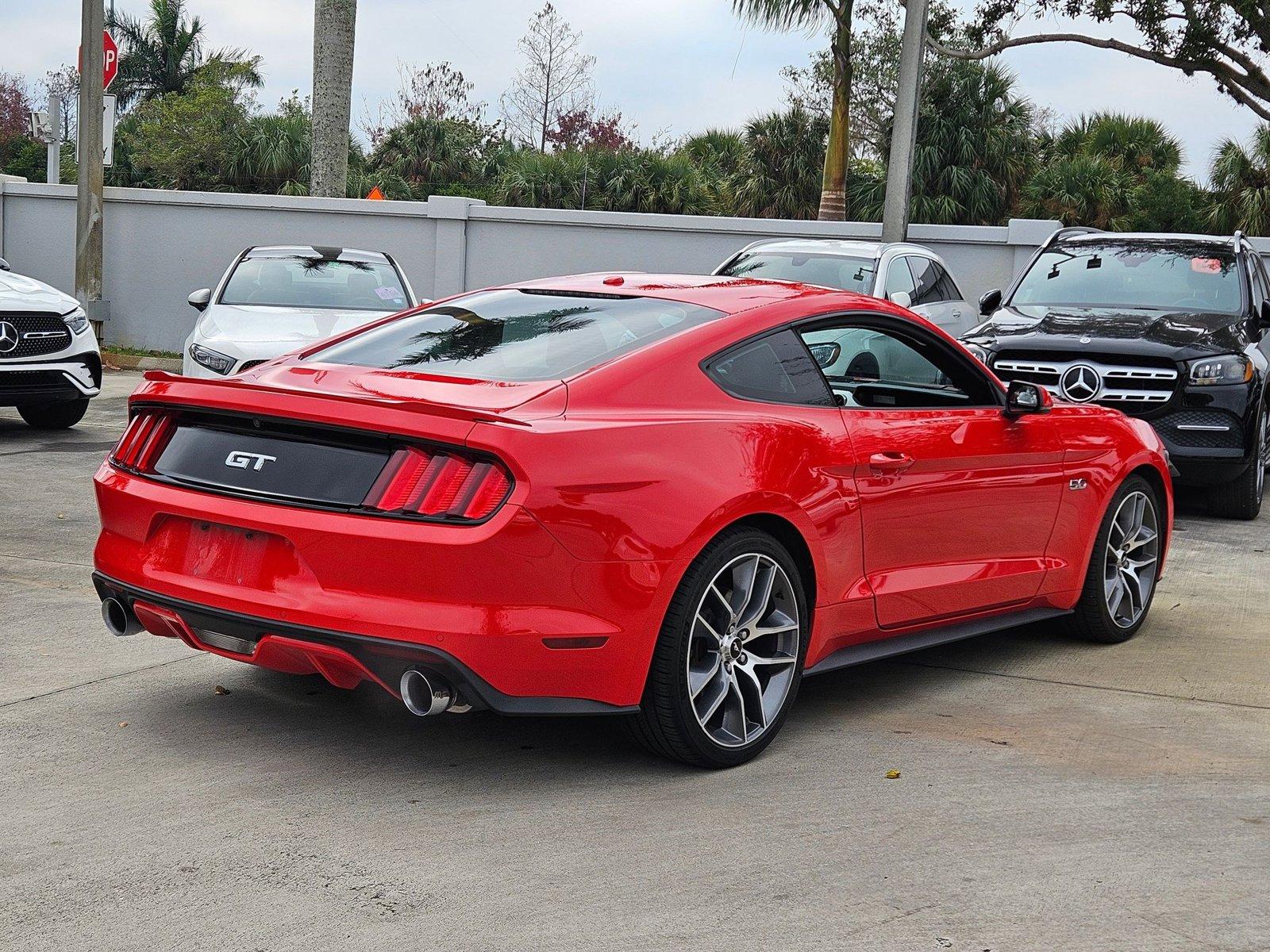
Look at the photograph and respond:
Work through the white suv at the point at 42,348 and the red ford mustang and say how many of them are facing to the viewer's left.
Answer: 0

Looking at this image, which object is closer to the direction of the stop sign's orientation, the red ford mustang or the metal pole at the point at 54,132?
the red ford mustang

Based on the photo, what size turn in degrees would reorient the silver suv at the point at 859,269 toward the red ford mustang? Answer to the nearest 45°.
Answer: approximately 45° to its left

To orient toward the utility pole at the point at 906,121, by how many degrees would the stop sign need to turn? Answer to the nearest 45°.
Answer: approximately 90° to its left

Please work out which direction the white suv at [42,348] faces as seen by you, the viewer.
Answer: facing the viewer and to the right of the viewer

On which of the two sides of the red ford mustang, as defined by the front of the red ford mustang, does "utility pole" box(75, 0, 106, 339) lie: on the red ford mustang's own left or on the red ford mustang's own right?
on the red ford mustang's own left

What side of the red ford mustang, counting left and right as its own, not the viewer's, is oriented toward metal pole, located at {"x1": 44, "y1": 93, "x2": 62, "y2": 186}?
left

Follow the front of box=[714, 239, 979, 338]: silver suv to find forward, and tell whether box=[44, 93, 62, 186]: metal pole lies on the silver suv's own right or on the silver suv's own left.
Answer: on the silver suv's own right

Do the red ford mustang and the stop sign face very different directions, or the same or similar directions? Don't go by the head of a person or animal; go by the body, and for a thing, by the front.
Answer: very different directions

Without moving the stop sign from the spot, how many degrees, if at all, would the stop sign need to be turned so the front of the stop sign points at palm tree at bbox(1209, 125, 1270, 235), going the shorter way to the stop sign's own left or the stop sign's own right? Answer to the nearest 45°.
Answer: approximately 135° to the stop sign's own left

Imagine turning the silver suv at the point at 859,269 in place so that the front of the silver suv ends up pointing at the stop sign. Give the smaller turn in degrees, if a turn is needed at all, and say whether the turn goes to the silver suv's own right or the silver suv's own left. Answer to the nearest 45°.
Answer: approximately 90° to the silver suv's own right

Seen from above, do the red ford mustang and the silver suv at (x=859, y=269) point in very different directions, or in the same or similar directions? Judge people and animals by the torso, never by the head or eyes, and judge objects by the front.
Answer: very different directions

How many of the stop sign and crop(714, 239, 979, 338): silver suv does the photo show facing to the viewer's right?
0

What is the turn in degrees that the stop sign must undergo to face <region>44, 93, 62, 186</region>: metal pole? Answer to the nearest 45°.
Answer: approximately 135° to its right

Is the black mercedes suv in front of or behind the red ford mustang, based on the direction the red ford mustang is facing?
in front

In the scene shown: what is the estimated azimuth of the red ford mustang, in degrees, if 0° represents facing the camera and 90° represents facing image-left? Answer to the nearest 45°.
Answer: approximately 225°

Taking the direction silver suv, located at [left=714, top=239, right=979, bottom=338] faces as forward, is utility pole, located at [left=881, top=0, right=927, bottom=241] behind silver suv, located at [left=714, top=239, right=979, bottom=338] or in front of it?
behind

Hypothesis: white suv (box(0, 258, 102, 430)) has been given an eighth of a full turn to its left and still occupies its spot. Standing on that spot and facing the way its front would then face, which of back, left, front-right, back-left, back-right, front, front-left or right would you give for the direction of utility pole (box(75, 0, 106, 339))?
left

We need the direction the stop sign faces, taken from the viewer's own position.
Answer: facing the viewer and to the left of the viewer

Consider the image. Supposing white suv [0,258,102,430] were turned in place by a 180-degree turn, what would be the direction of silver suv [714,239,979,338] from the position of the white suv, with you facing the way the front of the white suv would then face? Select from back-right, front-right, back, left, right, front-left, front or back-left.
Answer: back-right
